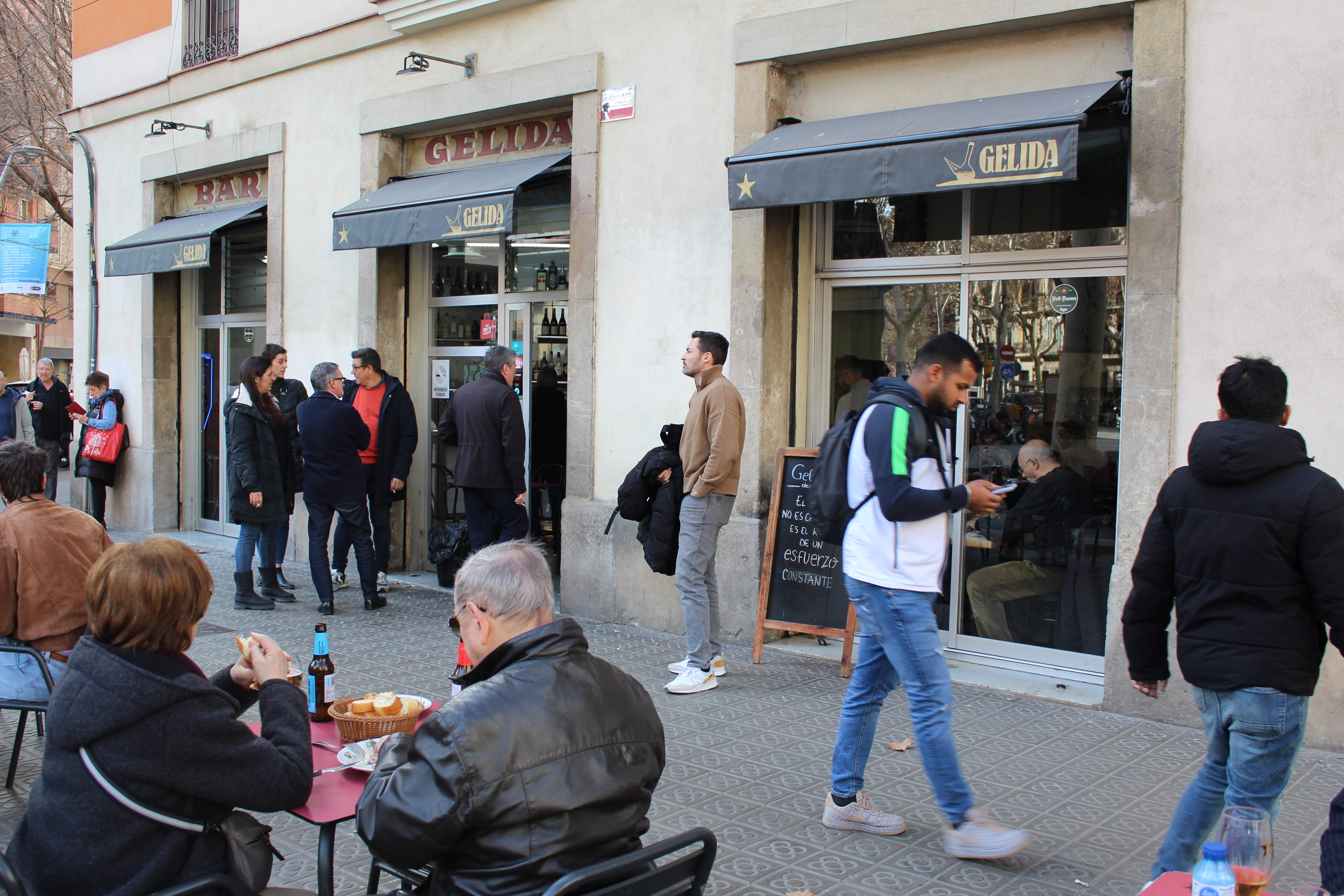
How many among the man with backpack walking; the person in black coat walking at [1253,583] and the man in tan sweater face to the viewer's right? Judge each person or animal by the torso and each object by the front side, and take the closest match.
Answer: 1

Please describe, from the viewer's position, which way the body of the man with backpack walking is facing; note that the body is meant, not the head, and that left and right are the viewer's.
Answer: facing to the right of the viewer

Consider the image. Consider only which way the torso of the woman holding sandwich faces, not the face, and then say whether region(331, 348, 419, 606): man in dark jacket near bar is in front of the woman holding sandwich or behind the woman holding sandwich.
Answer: in front

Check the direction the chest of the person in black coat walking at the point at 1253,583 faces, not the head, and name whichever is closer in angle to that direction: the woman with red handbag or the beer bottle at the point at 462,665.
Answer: the woman with red handbag

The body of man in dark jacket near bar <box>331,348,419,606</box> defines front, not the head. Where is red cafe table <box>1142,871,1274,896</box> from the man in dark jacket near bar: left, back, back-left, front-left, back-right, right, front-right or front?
front-left

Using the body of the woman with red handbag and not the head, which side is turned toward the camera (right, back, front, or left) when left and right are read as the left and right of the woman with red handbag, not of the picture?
left

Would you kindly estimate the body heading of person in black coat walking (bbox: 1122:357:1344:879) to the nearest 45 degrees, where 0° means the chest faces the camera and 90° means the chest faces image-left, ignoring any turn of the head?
approximately 180°

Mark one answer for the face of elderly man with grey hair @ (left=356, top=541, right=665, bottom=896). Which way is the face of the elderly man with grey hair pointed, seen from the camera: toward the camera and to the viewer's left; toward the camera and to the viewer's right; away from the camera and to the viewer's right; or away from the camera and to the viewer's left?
away from the camera and to the viewer's left

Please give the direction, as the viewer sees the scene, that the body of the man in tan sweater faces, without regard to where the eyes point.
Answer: to the viewer's left

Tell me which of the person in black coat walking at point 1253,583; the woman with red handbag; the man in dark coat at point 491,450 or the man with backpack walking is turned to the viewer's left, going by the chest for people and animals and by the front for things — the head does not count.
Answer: the woman with red handbag

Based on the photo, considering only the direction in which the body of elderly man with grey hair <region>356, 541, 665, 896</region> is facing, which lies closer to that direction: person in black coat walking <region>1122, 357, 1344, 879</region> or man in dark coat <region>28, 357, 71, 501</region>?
the man in dark coat
